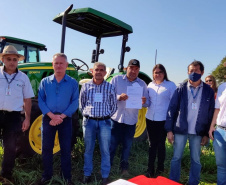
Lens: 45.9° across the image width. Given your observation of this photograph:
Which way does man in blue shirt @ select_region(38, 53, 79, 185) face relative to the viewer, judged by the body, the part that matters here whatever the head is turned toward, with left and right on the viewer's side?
facing the viewer

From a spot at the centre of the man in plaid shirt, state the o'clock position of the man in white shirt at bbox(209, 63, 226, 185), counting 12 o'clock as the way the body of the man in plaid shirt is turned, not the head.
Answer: The man in white shirt is roughly at 10 o'clock from the man in plaid shirt.

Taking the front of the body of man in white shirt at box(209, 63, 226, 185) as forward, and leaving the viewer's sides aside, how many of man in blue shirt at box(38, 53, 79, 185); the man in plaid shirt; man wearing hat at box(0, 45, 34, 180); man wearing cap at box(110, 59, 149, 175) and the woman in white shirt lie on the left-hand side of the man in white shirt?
0

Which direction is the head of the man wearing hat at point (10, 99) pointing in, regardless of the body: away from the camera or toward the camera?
toward the camera

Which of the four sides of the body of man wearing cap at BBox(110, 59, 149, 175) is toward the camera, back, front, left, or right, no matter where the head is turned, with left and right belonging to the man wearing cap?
front

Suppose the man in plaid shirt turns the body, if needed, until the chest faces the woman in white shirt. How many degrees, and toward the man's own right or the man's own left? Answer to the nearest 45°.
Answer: approximately 90° to the man's own left

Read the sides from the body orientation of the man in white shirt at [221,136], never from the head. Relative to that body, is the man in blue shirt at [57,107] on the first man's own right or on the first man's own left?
on the first man's own right

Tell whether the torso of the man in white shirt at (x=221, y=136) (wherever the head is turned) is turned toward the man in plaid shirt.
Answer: no

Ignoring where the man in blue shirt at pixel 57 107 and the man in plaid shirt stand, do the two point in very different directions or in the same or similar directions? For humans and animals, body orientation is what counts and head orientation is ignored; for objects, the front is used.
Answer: same or similar directions

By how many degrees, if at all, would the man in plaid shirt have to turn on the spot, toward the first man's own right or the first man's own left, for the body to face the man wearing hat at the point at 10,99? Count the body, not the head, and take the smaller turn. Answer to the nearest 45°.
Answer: approximately 90° to the first man's own right

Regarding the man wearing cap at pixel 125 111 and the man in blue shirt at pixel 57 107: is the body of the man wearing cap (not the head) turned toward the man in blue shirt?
no

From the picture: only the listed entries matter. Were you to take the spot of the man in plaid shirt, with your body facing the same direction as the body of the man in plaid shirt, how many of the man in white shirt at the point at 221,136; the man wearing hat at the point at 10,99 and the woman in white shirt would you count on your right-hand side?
1

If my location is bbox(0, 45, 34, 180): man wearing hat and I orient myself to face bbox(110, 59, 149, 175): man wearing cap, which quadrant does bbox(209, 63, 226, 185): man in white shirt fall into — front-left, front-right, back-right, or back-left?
front-right

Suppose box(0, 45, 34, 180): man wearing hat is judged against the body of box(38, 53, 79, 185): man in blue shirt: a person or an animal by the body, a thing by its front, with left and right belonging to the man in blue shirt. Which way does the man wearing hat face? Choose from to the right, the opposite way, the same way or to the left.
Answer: the same way
